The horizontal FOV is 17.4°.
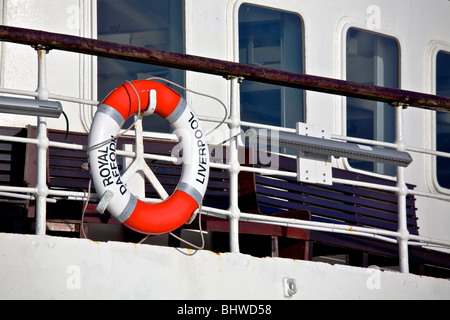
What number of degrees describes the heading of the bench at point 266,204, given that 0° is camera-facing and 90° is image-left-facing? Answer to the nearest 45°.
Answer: approximately 45°
